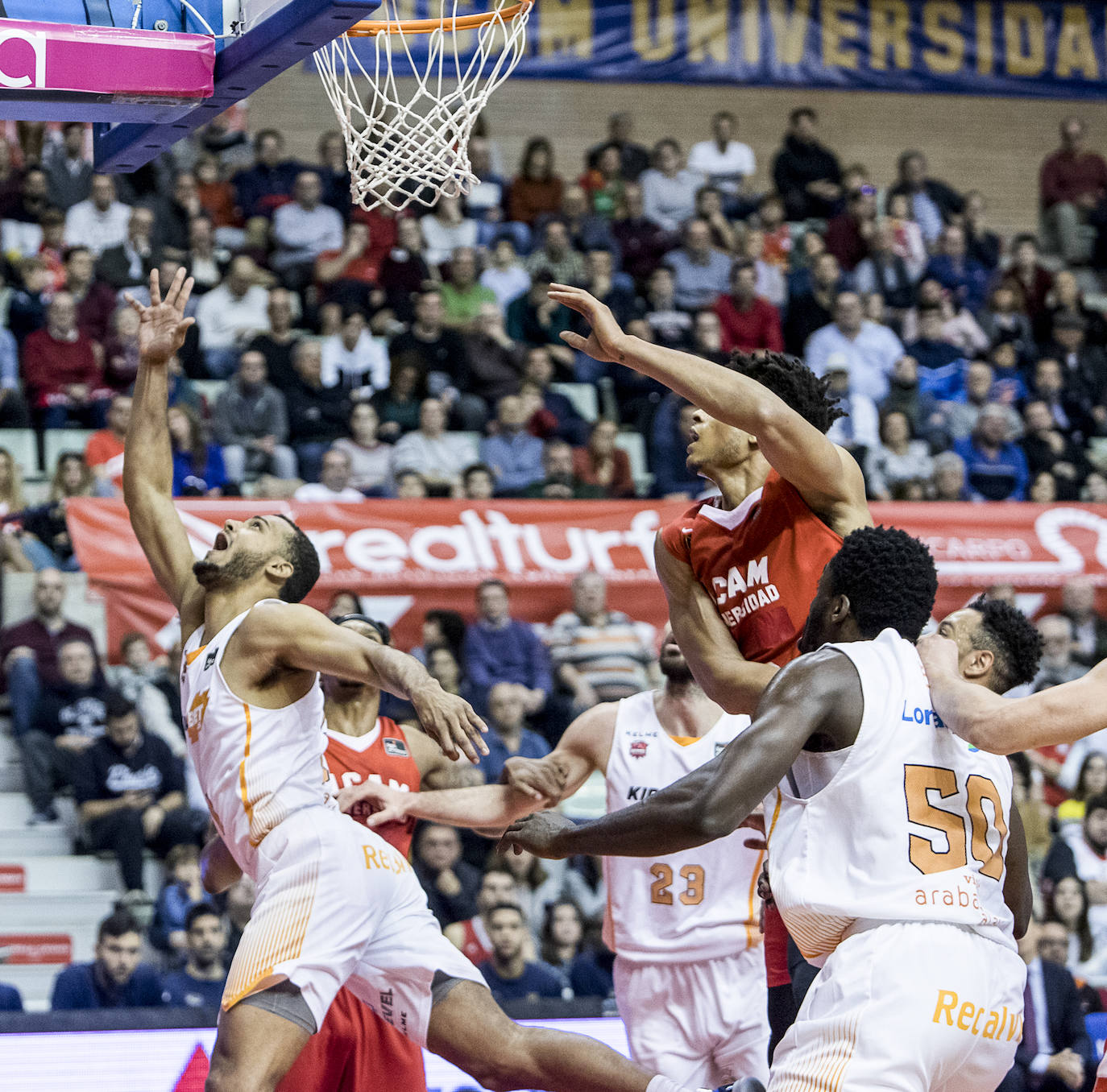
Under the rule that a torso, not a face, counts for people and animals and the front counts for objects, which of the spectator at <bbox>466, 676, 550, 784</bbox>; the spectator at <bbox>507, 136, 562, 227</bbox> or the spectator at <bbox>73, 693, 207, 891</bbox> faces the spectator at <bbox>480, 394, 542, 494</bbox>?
the spectator at <bbox>507, 136, 562, 227</bbox>

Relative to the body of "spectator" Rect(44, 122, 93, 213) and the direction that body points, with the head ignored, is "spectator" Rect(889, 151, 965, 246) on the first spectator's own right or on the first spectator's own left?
on the first spectator's own left

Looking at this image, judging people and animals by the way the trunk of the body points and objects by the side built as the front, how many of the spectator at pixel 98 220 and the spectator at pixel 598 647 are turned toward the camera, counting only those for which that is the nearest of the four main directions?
2

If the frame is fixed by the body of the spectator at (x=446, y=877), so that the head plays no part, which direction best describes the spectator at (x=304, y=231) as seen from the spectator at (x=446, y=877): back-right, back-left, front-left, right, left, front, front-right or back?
back

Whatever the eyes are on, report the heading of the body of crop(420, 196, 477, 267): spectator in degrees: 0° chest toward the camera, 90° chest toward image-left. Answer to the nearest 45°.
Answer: approximately 0°

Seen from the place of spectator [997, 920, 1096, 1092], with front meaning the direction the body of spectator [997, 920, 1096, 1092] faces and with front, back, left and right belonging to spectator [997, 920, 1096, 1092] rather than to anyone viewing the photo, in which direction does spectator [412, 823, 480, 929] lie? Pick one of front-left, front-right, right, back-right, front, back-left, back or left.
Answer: front-right

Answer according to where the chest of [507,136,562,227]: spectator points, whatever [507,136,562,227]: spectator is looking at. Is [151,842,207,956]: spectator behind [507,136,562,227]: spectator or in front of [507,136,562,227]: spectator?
in front

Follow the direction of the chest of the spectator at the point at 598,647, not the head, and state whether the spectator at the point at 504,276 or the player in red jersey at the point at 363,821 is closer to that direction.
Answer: the player in red jersey

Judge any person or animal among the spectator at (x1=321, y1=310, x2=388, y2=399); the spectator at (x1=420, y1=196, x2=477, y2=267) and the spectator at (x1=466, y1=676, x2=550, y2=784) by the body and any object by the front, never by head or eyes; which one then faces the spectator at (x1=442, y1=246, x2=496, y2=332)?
the spectator at (x1=420, y1=196, x2=477, y2=267)

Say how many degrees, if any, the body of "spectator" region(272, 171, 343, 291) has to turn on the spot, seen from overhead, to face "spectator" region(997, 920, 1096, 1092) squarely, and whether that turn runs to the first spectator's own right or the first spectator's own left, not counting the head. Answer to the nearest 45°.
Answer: approximately 45° to the first spectator's own left

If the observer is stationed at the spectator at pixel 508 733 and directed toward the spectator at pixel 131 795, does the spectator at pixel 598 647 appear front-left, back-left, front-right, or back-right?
back-right

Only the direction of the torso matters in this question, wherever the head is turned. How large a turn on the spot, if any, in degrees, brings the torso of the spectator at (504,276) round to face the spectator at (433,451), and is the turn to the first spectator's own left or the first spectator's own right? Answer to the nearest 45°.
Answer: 0° — they already face them

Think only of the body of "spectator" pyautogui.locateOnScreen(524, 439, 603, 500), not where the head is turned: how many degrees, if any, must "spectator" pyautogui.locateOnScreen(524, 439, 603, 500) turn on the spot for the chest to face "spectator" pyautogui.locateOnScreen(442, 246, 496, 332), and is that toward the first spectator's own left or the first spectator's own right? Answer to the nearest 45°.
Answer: approximately 135° to the first spectator's own right
